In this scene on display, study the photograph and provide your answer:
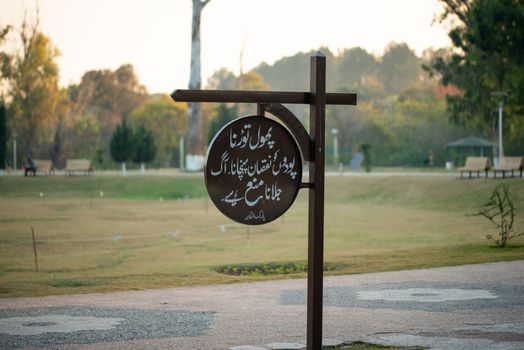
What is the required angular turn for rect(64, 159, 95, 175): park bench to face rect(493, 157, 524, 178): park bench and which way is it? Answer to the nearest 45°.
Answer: approximately 45° to its left

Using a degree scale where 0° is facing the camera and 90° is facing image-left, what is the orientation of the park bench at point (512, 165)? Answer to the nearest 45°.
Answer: approximately 45°

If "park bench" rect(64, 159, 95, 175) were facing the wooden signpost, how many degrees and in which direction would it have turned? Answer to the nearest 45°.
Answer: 0° — it already faces it

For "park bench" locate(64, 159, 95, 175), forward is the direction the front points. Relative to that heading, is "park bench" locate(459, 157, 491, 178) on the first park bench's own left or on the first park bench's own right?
on the first park bench's own left

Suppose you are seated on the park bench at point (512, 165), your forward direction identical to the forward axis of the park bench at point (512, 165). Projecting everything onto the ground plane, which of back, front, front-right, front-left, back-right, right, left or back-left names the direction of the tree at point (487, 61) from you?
back-right

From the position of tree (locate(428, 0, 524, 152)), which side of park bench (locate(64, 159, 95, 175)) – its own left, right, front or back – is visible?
left
